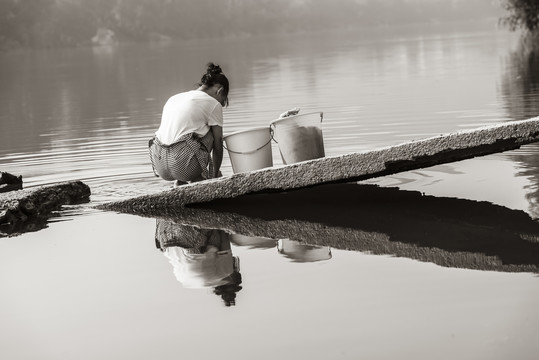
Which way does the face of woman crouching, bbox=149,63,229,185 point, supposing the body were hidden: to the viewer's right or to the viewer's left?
to the viewer's right

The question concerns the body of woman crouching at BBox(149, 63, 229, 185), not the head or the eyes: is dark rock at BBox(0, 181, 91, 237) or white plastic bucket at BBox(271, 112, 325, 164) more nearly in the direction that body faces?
the white plastic bucket

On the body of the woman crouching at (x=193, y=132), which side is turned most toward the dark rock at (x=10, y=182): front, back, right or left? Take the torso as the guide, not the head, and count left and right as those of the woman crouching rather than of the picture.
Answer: left

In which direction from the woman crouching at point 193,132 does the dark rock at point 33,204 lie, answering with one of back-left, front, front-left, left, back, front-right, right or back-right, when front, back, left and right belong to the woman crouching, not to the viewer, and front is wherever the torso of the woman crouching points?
back-left

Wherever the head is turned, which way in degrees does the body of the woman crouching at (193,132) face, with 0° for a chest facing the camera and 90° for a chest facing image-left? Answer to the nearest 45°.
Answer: approximately 225°

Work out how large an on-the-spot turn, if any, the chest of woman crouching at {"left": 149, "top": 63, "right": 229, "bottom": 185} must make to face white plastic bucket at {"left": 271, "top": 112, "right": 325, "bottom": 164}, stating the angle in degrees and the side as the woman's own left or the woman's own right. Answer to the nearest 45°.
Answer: approximately 45° to the woman's own right

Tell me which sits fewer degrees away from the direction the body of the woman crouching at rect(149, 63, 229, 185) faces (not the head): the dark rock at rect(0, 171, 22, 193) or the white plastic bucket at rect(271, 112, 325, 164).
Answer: the white plastic bucket
